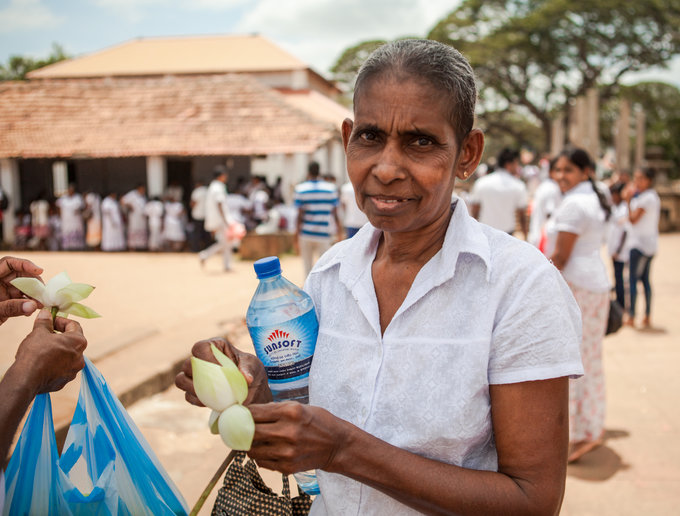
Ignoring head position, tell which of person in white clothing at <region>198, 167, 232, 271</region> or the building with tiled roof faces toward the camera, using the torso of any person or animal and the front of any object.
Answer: the building with tiled roof

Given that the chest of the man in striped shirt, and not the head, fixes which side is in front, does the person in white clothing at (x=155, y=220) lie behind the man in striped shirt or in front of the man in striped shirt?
in front

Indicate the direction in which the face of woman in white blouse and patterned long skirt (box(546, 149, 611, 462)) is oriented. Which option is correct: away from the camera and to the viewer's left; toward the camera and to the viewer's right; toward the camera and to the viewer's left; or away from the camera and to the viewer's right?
toward the camera and to the viewer's left

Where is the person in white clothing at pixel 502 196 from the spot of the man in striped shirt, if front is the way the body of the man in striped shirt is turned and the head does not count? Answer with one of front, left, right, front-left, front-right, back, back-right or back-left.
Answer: back-right

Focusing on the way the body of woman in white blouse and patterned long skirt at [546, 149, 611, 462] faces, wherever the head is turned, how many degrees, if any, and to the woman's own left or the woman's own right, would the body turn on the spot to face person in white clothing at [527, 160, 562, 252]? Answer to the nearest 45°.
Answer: approximately 90° to the woman's own right

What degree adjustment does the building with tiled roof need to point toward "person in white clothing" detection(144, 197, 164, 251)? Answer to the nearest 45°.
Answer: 0° — it already faces them

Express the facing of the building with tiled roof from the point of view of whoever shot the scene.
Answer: facing the viewer

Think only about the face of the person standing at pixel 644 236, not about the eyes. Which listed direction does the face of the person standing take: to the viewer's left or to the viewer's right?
to the viewer's left

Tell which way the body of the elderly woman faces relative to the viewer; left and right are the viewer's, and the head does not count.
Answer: facing the viewer and to the left of the viewer

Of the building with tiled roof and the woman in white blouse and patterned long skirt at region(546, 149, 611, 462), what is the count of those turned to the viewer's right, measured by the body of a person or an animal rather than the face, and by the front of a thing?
0
